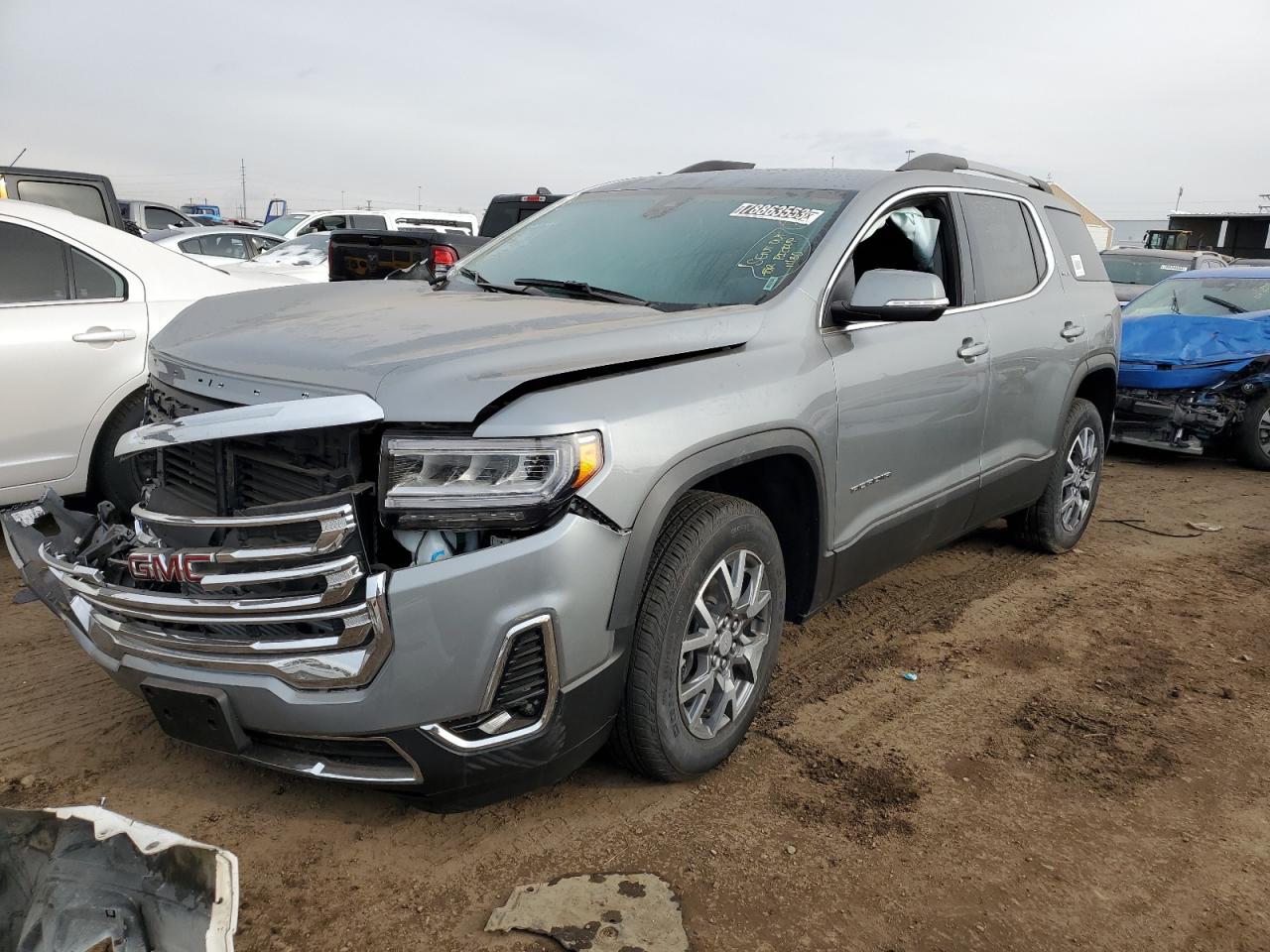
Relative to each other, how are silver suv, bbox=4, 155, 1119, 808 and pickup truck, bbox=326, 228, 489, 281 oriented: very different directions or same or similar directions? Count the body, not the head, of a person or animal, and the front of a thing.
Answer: very different directions

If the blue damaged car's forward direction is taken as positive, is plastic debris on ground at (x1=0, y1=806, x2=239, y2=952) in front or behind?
in front

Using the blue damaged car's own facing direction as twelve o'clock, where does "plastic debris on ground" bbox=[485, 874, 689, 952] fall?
The plastic debris on ground is roughly at 11 o'clock from the blue damaged car.

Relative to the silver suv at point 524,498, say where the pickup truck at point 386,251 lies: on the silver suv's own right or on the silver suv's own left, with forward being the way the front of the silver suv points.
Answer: on the silver suv's own right

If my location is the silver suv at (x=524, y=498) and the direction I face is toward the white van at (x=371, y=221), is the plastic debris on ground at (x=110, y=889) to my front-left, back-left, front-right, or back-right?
back-left

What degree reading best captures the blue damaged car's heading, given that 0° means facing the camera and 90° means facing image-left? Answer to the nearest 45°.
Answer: approximately 45°

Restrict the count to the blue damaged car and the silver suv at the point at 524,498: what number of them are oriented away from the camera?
0

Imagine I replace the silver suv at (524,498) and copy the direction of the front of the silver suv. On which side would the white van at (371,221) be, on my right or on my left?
on my right

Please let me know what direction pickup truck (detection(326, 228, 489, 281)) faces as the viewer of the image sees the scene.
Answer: facing away from the viewer and to the right of the viewer

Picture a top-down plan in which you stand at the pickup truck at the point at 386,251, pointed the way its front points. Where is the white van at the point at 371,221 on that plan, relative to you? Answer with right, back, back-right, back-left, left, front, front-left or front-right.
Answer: front-left

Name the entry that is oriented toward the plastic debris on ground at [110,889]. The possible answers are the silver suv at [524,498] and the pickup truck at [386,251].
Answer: the silver suv

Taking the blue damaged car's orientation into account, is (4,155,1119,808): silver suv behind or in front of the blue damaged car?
in front

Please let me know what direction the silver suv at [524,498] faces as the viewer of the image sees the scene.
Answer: facing the viewer and to the left of the viewer
